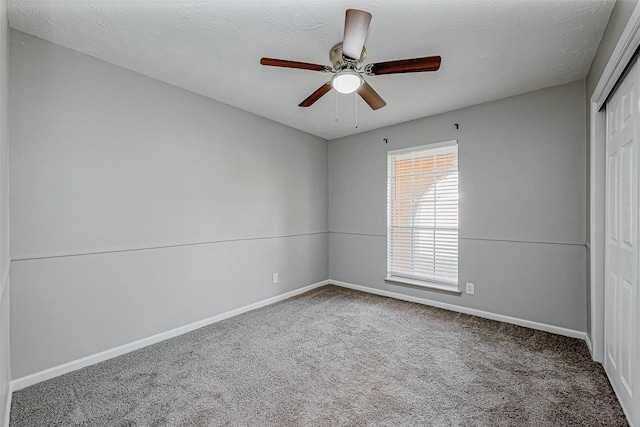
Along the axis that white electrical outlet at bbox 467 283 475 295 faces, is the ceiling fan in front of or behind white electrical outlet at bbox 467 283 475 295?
in front

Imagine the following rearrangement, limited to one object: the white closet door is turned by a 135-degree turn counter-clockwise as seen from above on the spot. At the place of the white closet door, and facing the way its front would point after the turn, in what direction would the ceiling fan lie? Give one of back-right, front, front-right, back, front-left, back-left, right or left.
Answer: right

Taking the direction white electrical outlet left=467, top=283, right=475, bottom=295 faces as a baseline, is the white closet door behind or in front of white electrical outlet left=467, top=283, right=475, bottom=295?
in front

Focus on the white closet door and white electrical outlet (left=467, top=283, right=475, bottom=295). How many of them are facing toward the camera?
1

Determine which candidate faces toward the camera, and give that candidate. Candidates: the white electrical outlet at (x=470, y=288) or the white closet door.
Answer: the white electrical outlet

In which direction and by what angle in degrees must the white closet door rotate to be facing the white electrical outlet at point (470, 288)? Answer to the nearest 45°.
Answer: approximately 45° to its right

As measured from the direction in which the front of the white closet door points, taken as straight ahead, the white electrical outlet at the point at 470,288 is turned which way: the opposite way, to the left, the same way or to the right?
to the left

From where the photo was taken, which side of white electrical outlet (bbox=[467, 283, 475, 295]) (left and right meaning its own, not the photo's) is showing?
front

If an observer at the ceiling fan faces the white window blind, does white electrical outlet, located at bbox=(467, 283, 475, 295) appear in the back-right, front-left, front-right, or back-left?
front-right

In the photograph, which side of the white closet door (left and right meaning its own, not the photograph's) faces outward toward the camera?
left

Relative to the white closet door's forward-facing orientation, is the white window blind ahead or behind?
ahead
